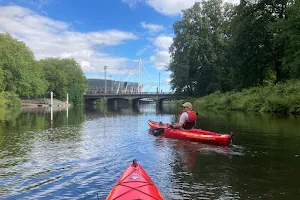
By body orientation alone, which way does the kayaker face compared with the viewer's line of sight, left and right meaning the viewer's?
facing away from the viewer and to the left of the viewer

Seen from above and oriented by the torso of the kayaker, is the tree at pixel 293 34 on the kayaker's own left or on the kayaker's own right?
on the kayaker's own right
